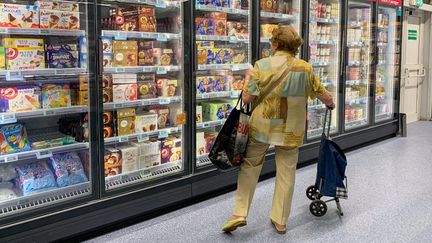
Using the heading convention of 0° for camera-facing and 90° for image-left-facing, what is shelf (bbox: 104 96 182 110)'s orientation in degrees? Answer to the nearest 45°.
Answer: approximately 315°

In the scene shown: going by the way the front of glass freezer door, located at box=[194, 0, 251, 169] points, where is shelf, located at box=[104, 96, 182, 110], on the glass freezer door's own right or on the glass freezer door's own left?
on the glass freezer door's own right

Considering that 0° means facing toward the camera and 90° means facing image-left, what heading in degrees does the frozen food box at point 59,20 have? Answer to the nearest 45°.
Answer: approximately 0°

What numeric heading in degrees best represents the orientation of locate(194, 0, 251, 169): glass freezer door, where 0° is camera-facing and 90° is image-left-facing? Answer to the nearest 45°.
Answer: approximately 315°

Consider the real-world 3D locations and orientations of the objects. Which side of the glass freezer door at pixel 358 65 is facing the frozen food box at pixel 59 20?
right

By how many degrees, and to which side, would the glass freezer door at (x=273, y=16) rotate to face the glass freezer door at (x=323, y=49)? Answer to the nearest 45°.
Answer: approximately 90° to its left

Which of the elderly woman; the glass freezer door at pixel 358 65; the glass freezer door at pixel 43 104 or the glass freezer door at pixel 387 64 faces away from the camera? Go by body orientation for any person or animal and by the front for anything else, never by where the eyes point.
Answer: the elderly woman

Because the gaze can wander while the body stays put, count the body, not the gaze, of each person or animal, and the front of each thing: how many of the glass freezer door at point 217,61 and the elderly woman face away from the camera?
1

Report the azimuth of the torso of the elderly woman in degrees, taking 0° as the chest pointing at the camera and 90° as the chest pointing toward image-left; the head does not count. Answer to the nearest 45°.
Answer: approximately 180°

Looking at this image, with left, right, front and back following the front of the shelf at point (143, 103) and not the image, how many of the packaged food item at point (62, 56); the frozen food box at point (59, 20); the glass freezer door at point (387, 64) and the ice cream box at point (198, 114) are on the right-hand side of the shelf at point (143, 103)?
2

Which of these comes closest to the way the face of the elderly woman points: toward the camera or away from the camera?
away from the camera
